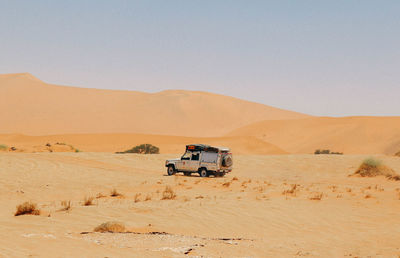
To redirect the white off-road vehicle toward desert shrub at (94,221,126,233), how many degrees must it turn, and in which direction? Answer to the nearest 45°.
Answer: approximately 135° to its left

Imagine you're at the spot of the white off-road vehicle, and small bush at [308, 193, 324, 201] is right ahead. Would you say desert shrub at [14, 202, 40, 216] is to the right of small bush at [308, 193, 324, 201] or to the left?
right

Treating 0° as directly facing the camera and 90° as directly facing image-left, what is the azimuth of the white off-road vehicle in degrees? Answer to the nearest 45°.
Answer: approximately 135°

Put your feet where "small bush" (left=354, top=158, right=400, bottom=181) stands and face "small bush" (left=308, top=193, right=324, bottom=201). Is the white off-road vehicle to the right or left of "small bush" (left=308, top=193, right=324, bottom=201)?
right

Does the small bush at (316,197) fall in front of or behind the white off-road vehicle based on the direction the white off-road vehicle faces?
behind
